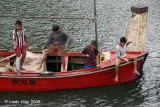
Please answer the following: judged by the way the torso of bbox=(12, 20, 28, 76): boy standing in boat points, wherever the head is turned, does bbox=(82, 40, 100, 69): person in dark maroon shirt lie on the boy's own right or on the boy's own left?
on the boy's own left

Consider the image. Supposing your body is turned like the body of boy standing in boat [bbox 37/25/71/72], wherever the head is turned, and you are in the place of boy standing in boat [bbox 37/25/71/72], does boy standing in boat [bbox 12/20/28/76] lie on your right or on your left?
on your right

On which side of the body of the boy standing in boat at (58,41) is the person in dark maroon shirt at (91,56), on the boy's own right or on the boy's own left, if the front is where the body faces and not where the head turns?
on the boy's own left

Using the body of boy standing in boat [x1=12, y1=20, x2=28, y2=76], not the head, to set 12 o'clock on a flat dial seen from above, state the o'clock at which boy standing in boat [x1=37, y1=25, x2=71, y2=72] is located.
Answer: boy standing in boat [x1=37, y1=25, x2=71, y2=72] is roughly at 9 o'clock from boy standing in boat [x1=12, y1=20, x2=28, y2=76].

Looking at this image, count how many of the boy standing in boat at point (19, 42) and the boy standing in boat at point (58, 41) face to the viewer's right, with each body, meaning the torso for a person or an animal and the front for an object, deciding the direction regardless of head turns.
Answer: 0
